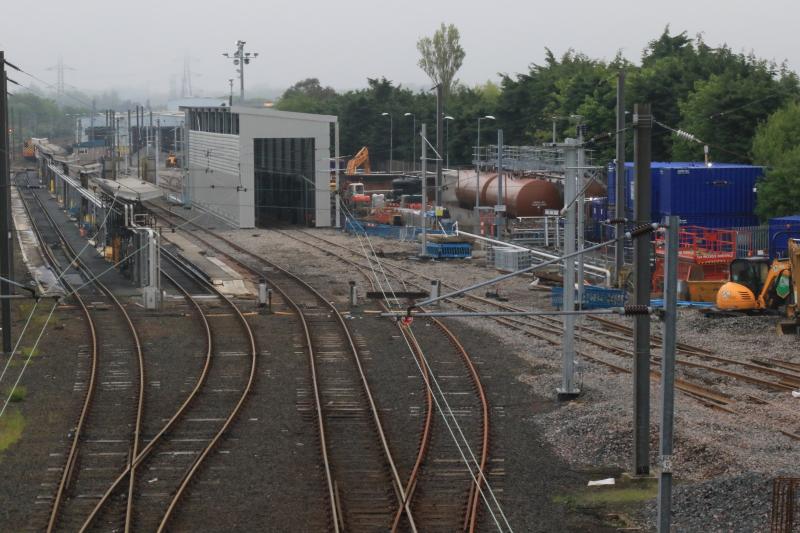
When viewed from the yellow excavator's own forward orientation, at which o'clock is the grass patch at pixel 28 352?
The grass patch is roughly at 5 o'clock from the yellow excavator.

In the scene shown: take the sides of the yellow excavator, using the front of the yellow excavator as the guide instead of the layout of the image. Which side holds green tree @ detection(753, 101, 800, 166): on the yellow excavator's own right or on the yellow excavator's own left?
on the yellow excavator's own left

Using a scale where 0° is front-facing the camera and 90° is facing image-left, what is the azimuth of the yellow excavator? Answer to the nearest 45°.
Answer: approximately 270°

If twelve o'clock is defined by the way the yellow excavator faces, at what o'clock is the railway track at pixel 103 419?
The railway track is roughly at 4 o'clock from the yellow excavator.

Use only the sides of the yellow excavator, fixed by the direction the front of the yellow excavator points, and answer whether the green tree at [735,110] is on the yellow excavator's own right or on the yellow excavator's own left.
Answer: on the yellow excavator's own left

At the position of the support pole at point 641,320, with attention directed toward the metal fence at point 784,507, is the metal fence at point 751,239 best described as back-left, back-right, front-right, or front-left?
back-left

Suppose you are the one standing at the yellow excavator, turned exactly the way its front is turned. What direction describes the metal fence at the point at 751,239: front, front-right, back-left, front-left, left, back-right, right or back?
left

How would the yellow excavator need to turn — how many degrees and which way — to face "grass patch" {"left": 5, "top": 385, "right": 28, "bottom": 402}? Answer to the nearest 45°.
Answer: approximately 135° to its right

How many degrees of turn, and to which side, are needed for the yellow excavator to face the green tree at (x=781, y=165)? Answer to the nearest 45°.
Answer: approximately 90° to its left

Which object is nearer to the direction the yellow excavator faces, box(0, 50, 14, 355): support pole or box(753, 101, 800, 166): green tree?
the green tree

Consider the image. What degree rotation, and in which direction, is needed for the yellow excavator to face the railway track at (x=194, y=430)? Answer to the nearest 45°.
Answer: approximately 135° to its right

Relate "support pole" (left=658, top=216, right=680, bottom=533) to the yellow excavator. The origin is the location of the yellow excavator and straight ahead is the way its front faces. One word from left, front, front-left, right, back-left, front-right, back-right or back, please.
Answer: right

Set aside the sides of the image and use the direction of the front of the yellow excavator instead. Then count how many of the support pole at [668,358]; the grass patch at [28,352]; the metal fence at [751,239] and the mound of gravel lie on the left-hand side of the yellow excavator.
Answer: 1
